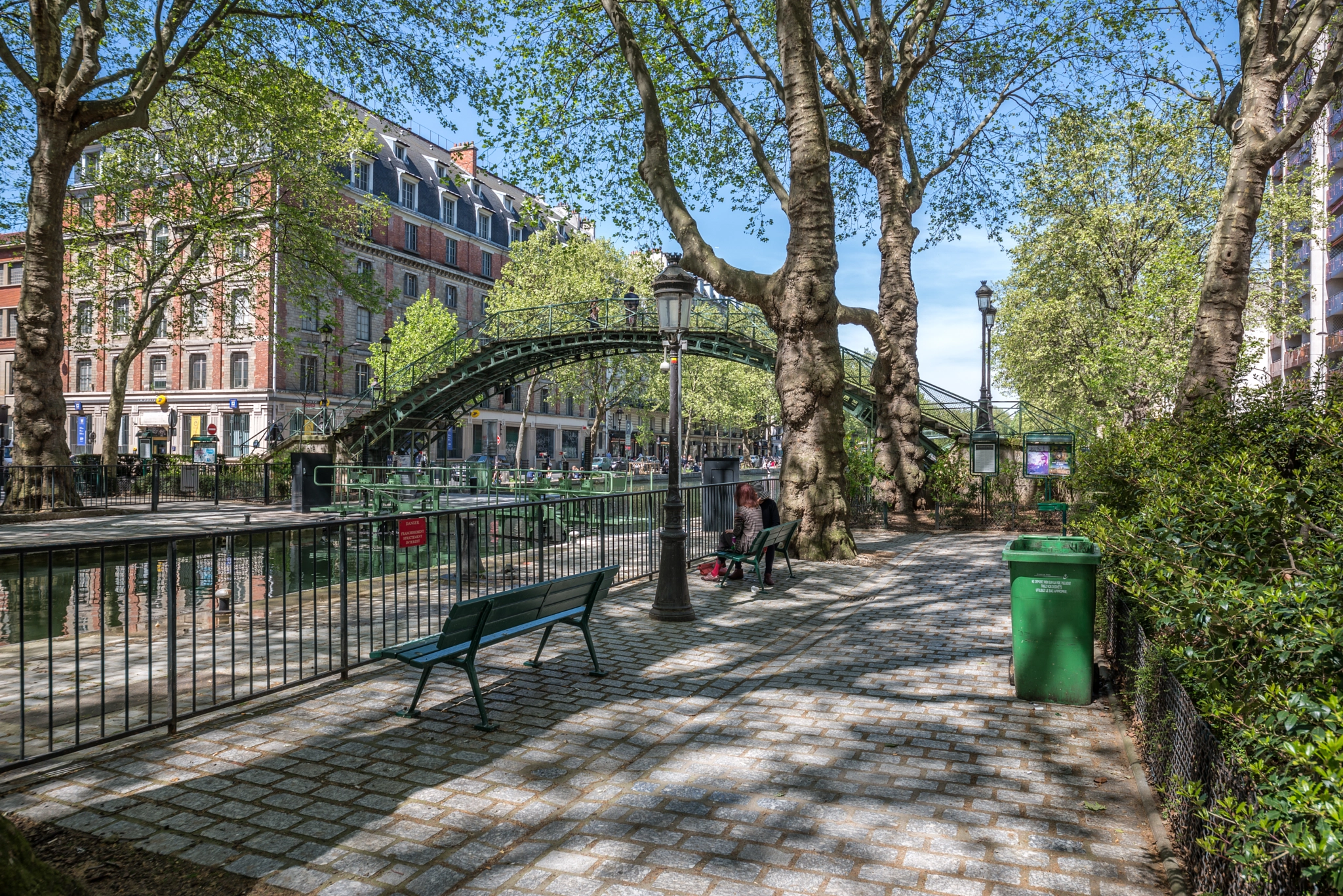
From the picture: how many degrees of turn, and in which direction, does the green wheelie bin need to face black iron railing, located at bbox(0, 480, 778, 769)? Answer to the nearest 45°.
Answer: approximately 90° to its right

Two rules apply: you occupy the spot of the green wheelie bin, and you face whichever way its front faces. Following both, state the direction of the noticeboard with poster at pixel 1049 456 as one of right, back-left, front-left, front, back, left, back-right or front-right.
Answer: back

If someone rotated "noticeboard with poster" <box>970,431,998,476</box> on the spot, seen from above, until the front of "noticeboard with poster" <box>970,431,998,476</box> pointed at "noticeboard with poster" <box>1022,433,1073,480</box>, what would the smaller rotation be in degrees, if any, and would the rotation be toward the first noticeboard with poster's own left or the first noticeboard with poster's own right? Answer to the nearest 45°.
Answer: approximately 45° to the first noticeboard with poster's own left

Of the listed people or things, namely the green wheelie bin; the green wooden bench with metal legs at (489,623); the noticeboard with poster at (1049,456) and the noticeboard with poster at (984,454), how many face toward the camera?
3

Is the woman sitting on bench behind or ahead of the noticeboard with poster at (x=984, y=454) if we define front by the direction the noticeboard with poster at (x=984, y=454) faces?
ahead

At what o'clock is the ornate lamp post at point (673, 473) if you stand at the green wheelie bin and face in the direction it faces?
The ornate lamp post is roughly at 4 o'clock from the green wheelie bin.

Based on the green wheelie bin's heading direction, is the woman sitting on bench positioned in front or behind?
behind

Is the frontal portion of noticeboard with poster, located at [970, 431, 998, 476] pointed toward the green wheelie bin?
yes
